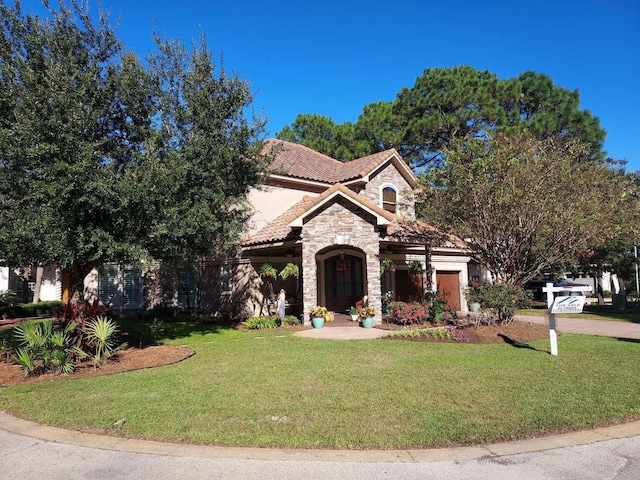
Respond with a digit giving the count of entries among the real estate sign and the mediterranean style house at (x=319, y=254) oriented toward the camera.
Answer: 2

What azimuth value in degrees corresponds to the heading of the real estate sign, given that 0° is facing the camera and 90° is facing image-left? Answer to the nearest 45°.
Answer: approximately 0°

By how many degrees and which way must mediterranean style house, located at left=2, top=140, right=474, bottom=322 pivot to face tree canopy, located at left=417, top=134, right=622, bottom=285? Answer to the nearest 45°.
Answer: approximately 45° to its left

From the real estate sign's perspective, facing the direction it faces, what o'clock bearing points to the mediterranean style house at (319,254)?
The mediterranean style house is roughly at 4 o'clock from the real estate sign.

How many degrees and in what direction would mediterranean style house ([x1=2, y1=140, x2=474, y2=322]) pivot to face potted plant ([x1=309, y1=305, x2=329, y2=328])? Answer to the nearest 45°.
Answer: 0° — it already faces it

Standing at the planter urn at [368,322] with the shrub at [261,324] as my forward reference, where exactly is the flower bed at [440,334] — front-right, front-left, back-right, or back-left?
back-left

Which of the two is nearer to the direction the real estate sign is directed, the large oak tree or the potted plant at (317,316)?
the large oak tree

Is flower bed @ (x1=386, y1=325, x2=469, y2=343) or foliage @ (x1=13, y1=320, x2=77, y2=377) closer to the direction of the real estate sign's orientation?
the foliage

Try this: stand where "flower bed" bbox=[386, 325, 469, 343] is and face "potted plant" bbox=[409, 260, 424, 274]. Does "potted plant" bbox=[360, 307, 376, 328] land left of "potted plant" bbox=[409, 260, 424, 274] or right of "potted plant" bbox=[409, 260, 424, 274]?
left
